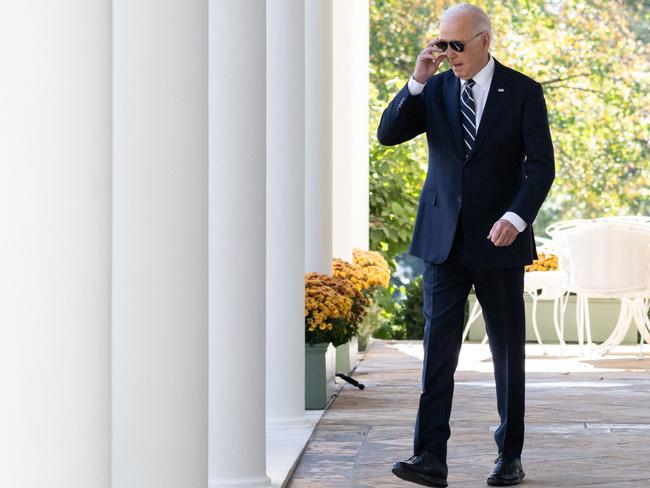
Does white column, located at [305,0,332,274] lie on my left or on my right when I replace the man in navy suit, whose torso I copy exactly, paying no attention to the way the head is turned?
on my right

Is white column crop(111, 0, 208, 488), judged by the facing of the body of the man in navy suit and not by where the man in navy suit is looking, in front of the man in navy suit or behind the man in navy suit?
in front

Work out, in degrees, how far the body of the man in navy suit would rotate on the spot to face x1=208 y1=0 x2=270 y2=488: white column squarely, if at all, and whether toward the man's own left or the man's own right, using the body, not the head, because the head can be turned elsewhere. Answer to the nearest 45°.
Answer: approximately 45° to the man's own right

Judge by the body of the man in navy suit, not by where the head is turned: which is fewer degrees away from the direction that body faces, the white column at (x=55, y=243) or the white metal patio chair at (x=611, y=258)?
the white column

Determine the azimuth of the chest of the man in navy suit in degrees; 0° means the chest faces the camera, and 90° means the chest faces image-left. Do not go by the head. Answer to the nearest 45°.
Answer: approximately 45°

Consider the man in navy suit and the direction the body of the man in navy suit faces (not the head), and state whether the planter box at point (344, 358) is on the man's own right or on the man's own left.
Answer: on the man's own right

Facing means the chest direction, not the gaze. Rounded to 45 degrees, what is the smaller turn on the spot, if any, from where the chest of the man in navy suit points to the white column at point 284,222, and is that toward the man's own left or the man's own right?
approximately 90° to the man's own right

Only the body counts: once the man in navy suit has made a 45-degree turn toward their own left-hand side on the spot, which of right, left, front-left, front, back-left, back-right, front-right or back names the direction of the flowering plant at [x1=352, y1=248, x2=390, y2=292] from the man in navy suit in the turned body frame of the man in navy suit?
back
